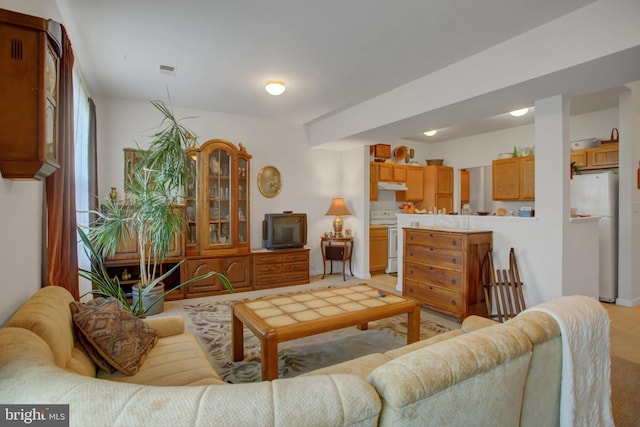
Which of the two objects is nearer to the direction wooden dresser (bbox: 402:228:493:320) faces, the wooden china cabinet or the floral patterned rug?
the floral patterned rug

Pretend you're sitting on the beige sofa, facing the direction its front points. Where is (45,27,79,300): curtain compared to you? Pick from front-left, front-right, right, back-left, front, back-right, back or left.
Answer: front-left

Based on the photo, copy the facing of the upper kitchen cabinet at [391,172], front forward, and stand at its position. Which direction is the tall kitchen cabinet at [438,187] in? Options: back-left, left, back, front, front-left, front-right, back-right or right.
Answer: left

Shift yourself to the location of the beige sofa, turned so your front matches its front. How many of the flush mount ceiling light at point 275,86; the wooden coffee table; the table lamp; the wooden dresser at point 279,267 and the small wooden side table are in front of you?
5

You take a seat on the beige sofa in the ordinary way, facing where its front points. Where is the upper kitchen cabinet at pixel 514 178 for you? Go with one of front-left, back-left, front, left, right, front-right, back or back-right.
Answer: front-right

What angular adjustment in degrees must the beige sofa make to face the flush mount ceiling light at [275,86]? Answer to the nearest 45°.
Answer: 0° — it already faces it

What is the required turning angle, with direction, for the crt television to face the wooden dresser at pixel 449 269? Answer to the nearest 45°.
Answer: approximately 45° to its left

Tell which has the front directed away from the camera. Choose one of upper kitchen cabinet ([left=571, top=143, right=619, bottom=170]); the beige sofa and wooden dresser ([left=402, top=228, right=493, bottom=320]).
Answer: the beige sofa

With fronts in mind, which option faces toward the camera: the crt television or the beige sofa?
the crt television

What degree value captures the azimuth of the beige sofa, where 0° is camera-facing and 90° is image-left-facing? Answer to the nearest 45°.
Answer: approximately 180°

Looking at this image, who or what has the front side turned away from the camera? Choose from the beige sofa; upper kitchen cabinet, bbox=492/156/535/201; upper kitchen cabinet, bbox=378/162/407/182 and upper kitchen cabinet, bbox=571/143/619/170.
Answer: the beige sofa

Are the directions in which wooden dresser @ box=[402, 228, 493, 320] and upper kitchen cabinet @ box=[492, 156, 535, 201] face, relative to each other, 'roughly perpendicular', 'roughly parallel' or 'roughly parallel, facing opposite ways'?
roughly parallel

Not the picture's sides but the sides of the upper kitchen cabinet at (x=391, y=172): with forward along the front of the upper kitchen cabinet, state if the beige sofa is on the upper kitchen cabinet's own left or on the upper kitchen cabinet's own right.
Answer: on the upper kitchen cabinet's own right

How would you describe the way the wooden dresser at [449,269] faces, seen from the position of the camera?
facing the viewer and to the left of the viewer

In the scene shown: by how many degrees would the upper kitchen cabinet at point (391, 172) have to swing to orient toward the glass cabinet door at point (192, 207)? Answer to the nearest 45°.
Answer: approximately 90° to its right

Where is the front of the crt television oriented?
toward the camera

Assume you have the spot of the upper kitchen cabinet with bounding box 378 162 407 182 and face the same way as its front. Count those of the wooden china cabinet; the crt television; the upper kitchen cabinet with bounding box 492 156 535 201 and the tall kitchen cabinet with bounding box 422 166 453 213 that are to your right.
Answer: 2

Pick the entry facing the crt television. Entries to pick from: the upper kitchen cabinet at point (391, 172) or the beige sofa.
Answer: the beige sofa

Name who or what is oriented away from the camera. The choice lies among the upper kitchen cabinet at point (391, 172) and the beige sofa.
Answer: the beige sofa

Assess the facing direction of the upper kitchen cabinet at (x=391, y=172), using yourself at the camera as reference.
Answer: facing the viewer and to the right of the viewer

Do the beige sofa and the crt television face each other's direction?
yes
